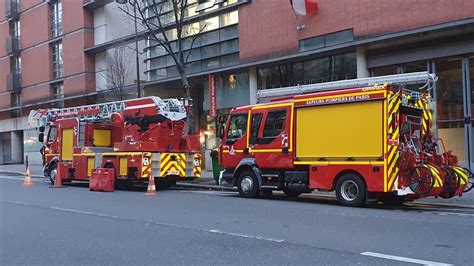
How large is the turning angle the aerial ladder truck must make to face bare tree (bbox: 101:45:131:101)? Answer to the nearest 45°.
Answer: approximately 45° to its right

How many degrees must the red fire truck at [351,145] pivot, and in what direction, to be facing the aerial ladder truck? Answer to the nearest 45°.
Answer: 0° — it already faces it

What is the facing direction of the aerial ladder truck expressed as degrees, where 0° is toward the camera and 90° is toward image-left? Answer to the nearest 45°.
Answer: approximately 135°

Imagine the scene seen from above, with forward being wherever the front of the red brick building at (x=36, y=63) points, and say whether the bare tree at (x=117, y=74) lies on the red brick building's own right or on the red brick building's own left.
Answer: on the red brick building's own left

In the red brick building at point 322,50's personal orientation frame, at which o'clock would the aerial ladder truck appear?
The aerial ladder truck is roughly at 1 o'clock from the red brick building.

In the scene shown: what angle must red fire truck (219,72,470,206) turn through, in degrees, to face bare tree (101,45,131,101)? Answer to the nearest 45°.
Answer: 0° — it already faces it

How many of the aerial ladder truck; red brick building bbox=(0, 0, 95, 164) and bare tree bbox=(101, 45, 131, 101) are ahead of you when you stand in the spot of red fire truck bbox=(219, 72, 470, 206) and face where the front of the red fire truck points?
3

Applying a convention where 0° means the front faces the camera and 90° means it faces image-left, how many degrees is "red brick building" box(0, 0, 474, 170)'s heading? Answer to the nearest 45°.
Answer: approximately 45°

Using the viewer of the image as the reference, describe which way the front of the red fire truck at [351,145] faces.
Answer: facing away from the viewer and to the left of the viewer
